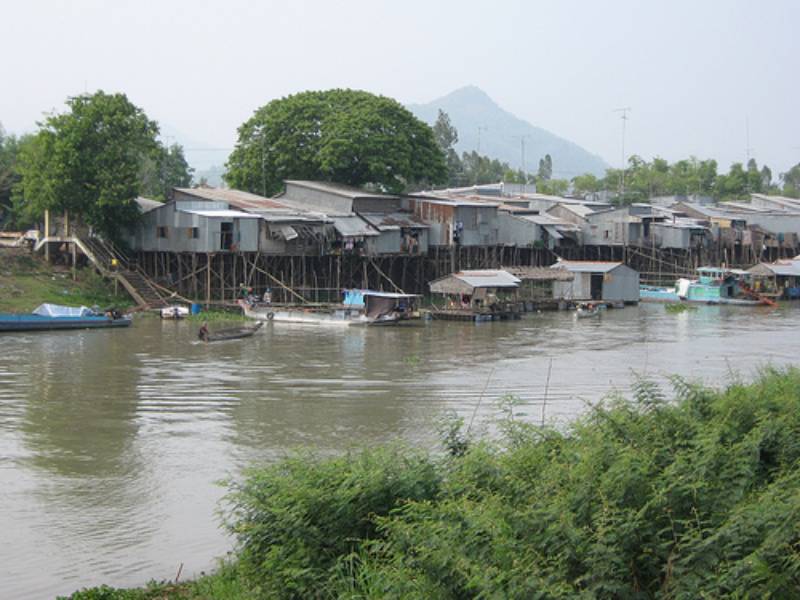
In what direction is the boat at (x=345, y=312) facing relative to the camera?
to the viewer's left

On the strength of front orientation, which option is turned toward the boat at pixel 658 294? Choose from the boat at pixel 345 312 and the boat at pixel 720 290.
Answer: the boat at pixel 720 290

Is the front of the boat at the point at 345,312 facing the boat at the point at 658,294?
no

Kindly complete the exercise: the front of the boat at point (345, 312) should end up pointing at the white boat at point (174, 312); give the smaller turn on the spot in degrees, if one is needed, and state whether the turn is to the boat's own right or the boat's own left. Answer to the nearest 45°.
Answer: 0° — it already faces it

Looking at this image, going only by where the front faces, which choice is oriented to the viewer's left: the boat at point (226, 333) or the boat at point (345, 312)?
the boat at point (345, 312)

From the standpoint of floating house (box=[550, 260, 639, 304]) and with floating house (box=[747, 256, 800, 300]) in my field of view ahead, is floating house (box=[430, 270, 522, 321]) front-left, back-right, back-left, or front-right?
back-right

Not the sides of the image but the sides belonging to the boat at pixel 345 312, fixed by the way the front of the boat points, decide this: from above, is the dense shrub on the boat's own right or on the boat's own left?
on the boat's own left

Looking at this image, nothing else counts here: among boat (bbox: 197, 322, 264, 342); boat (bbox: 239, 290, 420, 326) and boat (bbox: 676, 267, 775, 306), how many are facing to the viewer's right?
1

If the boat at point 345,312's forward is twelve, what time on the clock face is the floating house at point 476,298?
The floating house is roughly at 5 o'clock from the boat.

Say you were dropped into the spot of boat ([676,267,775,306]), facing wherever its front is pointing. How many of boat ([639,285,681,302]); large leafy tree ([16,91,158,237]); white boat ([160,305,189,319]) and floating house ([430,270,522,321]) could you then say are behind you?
0

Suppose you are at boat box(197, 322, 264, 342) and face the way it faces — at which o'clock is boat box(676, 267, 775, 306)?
boat box(676, 267, 775, 306) is roughly at 11 o'clock from boat box(197, 322, 264, 342).

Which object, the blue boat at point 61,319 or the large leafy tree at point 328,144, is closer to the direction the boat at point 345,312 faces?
the blue boat

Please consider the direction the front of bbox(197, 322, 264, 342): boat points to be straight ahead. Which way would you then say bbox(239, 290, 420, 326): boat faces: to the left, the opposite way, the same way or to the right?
the opposite way

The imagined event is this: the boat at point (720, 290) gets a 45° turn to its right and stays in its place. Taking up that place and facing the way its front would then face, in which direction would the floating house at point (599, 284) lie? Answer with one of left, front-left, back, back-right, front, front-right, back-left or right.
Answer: left

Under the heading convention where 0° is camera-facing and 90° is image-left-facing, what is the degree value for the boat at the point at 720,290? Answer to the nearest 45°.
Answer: approximately 90°

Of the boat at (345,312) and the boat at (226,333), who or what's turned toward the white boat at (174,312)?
the boat at (345,312)

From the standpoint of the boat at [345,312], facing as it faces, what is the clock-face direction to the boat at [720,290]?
the boat at [720,290] is roughly at 5 o'clock from the boat at [345,312].
